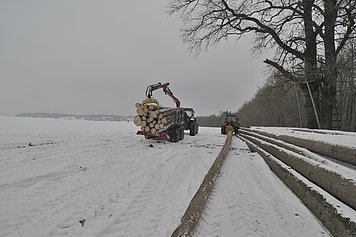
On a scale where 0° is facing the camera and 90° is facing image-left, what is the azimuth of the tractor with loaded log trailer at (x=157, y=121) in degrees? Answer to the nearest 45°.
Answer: approximately 225°
